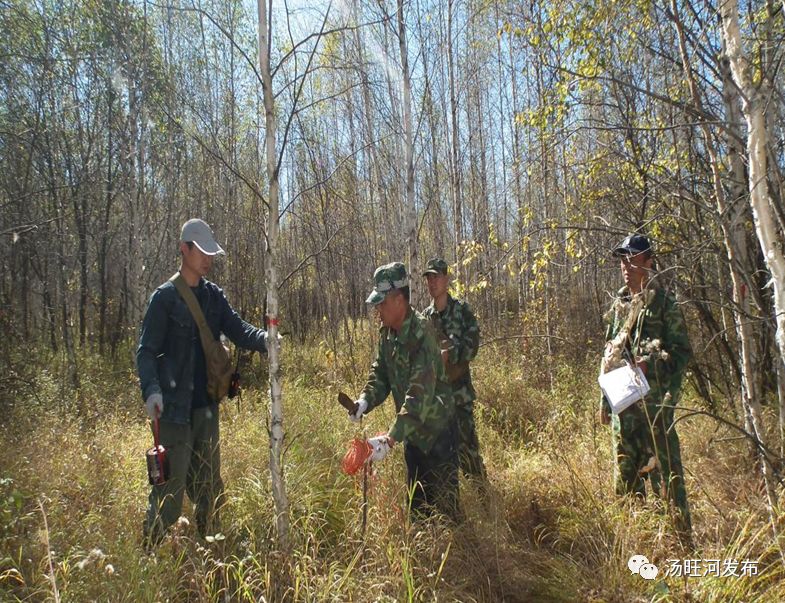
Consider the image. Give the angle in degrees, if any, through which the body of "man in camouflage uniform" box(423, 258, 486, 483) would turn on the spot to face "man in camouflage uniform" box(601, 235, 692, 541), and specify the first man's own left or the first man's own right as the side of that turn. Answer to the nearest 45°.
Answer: approximately 90° to the first man's own left

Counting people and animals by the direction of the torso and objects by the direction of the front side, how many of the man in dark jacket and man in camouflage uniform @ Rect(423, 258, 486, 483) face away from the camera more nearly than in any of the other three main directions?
0

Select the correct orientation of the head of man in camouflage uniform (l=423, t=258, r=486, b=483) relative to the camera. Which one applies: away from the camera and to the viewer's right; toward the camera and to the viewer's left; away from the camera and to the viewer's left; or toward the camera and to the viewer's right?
toward the camera and to the viewer's left

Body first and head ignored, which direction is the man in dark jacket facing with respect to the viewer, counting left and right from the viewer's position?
facing the viewer and to the right of the viewer

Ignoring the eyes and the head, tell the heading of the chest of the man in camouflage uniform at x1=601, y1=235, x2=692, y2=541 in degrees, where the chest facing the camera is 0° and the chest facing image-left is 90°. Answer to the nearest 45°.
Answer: approximately 45°

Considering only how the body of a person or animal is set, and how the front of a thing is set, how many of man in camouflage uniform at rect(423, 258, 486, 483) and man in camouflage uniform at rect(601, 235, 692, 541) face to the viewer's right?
0

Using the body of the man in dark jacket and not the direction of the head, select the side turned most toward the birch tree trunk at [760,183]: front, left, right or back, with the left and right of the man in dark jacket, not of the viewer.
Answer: front

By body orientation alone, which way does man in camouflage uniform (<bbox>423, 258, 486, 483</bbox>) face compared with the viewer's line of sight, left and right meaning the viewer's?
facing the viewer and to the left of the viewer

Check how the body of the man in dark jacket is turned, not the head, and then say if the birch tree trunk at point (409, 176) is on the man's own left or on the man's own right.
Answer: on the man's own left
